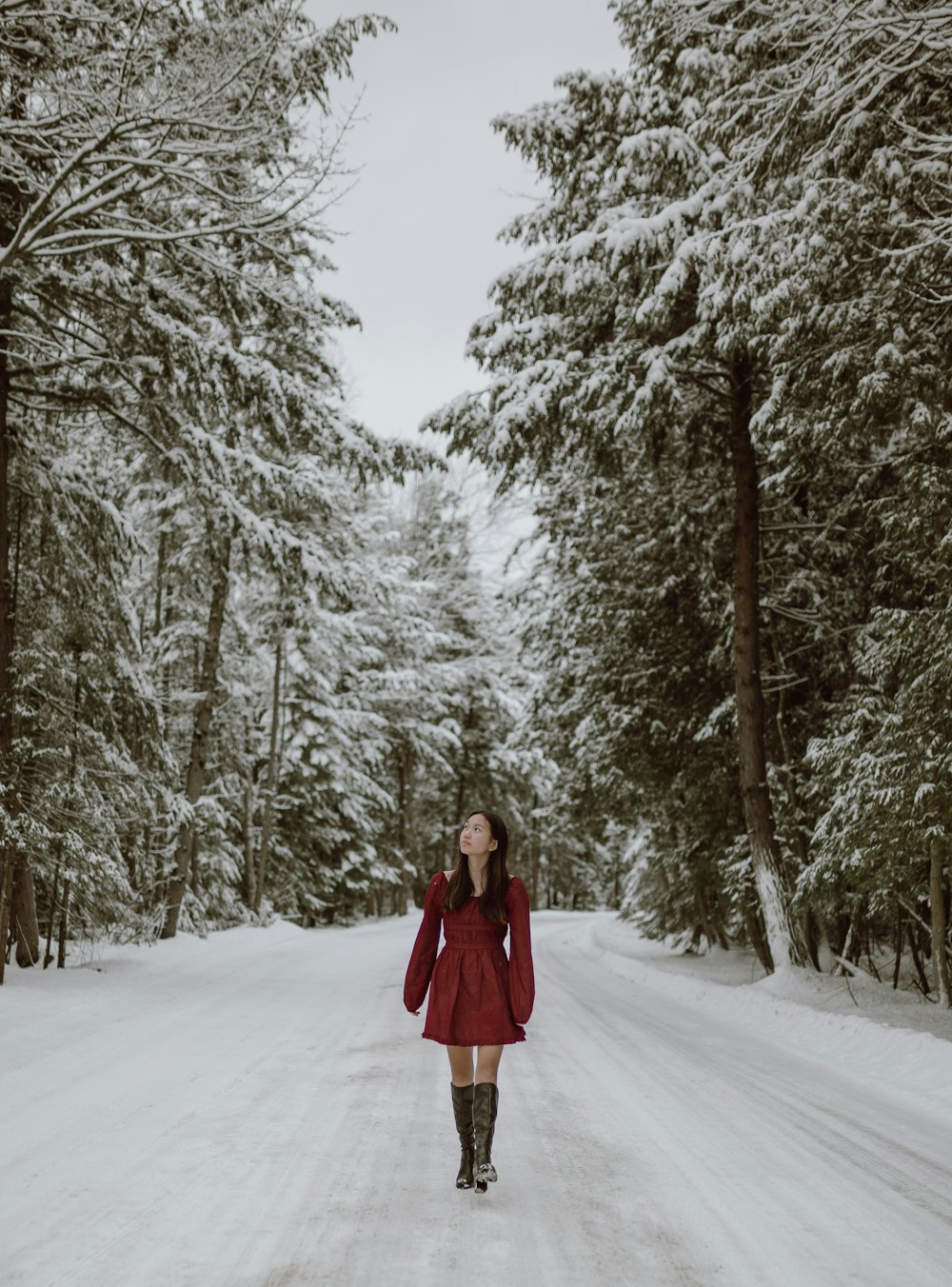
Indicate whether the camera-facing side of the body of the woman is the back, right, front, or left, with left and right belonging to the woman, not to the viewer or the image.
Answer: front
